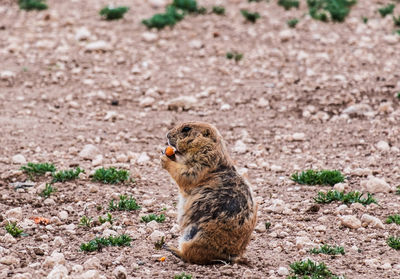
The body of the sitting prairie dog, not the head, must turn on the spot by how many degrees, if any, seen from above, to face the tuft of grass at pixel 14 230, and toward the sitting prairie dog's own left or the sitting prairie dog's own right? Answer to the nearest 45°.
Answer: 0° — it already faces it

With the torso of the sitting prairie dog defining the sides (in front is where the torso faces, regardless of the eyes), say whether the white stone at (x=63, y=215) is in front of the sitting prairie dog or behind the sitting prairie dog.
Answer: in front

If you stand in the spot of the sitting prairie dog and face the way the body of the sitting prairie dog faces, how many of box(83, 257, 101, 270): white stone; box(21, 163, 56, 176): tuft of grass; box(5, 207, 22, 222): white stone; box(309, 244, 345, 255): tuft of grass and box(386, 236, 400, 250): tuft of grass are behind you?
2

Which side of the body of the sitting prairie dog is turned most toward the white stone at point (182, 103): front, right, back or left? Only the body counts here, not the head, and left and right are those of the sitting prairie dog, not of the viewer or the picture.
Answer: right

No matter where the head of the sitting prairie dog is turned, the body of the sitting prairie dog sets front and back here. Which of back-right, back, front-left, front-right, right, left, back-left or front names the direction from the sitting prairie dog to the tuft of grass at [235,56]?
right

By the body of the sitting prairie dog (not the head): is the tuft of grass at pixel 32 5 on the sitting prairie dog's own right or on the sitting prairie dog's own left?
on the sitting prairie dog's own right

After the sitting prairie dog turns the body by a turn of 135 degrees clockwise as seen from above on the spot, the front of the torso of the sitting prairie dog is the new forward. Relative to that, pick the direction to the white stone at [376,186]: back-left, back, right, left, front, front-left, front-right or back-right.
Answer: front

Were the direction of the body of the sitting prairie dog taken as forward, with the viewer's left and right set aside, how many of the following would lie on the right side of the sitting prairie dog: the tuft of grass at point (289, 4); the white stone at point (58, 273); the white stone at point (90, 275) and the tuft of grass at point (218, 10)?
2

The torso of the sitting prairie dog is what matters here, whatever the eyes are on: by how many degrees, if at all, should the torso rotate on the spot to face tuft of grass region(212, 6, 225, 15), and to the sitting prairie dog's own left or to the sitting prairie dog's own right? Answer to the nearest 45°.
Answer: approximately 90° to the sitting prairie dog's own right

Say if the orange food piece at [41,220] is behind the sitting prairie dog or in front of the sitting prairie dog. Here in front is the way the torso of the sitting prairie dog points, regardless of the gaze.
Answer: in front

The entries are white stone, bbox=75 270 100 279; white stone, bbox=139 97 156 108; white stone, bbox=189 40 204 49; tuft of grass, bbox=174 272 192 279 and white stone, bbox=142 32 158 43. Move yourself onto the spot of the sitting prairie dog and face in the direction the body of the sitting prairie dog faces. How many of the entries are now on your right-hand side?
3

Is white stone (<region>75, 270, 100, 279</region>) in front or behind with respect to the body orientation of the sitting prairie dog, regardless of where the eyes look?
in front

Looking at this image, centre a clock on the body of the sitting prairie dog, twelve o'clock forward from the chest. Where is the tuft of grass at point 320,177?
The tuft of grass is roughly at 4 o'clock from the sitting prairie dog.

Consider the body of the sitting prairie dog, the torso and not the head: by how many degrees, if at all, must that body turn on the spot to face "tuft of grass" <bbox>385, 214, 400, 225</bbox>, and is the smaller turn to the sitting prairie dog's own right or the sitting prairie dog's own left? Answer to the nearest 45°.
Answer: approximately 135° to the sitting prairie dog's own right

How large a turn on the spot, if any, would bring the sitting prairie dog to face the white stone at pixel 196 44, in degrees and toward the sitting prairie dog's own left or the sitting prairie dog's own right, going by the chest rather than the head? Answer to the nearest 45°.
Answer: approximately 90° to the sitting prairie dog's own right

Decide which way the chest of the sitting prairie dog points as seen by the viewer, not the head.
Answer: to the viewer's left

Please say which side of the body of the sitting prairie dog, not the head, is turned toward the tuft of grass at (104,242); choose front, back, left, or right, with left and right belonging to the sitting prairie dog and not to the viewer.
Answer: front
